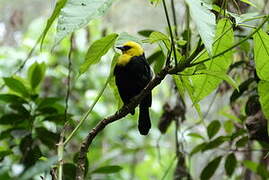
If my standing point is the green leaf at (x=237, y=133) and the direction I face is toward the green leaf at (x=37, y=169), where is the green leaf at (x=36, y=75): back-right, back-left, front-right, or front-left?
front-right

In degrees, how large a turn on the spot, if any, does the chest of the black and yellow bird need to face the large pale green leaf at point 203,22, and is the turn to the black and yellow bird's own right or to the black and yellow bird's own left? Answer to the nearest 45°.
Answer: approximately 135° to the black and yellow bird's own left

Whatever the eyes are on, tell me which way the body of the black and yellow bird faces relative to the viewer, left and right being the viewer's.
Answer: facing the viewer and to the left of the viewer
